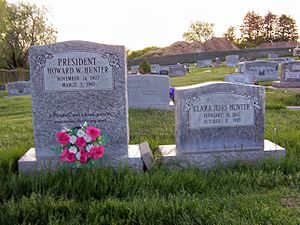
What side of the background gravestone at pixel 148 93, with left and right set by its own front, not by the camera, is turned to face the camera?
front

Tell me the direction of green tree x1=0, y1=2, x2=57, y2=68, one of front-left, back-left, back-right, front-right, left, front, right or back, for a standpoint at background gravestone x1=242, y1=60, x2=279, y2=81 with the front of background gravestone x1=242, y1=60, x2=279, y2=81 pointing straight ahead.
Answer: back-right

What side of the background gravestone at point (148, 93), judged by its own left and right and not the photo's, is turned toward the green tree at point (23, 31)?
back

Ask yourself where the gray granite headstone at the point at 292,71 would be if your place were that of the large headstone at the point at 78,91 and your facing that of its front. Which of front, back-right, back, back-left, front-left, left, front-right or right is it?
back-left

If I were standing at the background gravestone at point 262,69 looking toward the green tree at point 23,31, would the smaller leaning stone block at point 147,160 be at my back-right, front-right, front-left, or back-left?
back-left

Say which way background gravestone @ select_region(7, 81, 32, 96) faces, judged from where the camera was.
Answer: facing the viewer

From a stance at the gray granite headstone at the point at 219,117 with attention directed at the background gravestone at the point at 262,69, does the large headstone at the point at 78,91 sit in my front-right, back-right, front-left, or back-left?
back-left

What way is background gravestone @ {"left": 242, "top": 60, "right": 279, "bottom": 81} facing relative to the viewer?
toward the camera

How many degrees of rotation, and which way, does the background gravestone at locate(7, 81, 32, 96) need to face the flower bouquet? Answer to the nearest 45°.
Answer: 0° — it already faces it

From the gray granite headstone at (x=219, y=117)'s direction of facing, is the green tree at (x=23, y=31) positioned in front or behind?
behind

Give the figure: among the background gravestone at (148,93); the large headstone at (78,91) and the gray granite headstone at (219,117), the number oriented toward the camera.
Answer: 3

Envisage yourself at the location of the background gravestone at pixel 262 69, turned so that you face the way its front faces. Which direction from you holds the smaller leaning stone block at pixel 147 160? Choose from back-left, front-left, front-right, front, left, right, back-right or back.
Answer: front

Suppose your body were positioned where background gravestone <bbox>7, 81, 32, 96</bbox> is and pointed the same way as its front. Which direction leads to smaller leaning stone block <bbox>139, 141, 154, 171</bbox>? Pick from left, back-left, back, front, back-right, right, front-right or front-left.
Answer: front

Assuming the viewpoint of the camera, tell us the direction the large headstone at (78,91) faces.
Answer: facing the viewer
